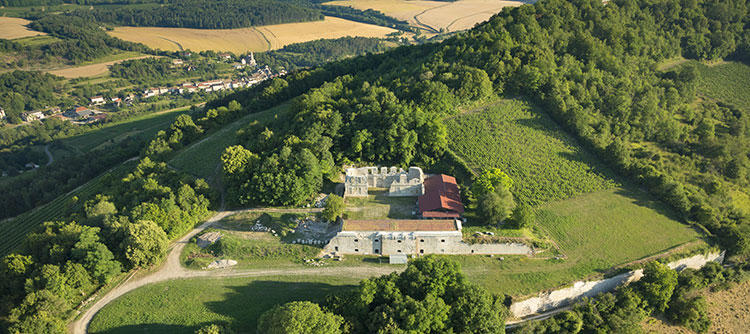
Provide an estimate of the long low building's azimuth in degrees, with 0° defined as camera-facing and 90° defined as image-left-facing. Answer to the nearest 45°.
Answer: approximately 0°

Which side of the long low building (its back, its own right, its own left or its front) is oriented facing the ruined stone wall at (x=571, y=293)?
left
